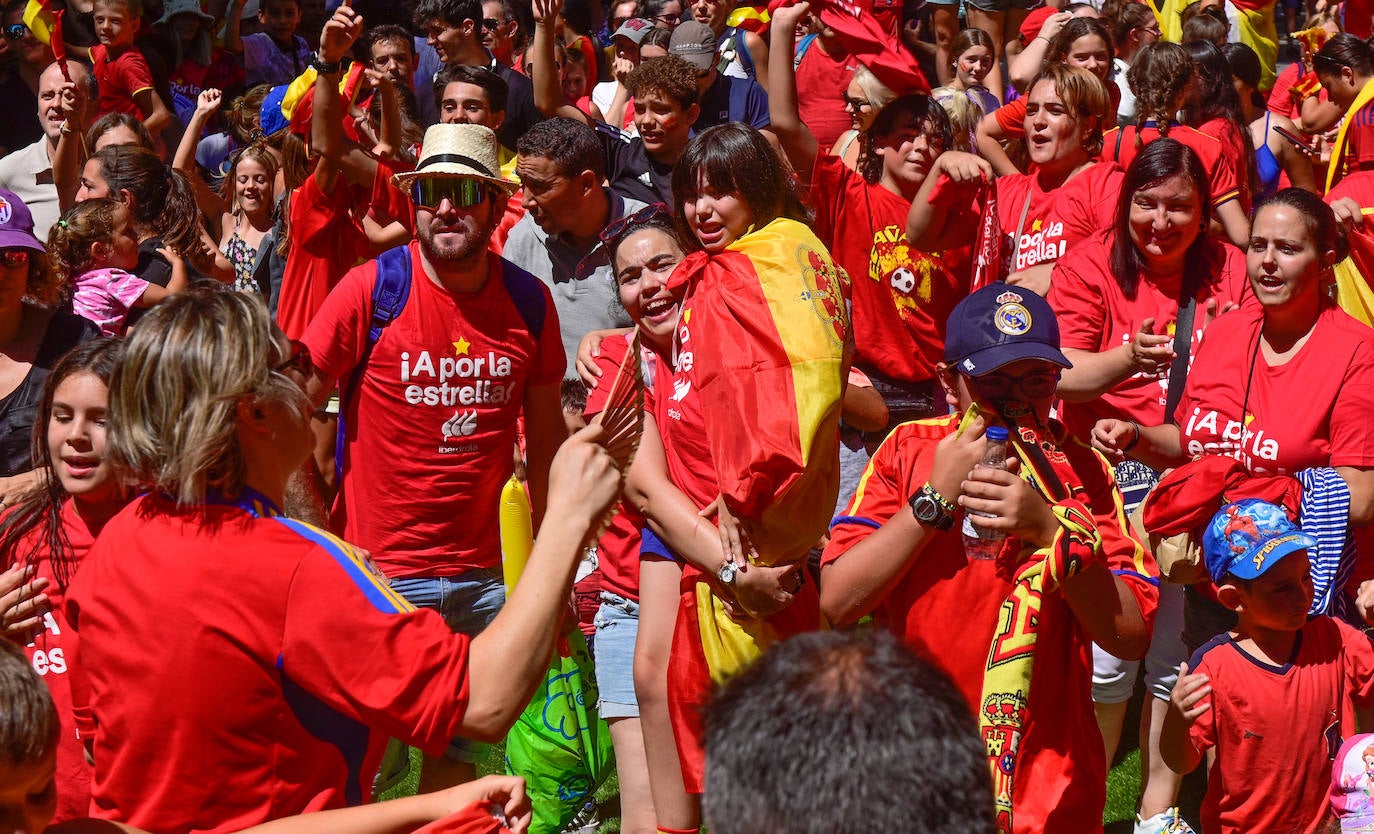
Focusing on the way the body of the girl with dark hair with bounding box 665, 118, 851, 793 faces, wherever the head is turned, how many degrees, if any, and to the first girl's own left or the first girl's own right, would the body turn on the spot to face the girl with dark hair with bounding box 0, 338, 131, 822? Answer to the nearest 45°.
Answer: approximately 45° to the first girl's own right

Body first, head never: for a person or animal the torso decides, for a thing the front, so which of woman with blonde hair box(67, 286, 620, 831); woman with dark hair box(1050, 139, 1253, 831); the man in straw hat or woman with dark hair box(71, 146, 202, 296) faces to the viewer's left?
woman with dark hair box(71, 146, 202, 296)

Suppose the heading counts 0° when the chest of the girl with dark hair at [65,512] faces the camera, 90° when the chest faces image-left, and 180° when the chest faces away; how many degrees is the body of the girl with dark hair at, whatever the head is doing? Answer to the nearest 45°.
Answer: approximately 0°

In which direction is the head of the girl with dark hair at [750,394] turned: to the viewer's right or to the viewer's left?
to the viewer's left

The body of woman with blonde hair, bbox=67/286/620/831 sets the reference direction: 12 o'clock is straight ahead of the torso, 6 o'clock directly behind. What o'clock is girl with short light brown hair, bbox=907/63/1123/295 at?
The girl with short light brown hair is roughly at 12 o'clock from the woman with blonde hair.

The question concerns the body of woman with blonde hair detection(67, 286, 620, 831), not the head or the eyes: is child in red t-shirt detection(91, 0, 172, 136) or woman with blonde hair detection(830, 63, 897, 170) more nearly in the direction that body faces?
the woman with blonde hair

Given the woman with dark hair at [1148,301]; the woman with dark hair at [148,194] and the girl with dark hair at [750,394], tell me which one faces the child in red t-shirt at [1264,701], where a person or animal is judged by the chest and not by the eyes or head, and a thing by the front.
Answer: the woman with dark hair at [1148,301]

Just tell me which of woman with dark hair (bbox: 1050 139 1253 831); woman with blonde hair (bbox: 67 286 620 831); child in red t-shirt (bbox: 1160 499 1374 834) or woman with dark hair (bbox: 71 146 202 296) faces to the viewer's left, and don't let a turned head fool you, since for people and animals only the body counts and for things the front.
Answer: woman with dark hair (bbox: 71 146 202 296)

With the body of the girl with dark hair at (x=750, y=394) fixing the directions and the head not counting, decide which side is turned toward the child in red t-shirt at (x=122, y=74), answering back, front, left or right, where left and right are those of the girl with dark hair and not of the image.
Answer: right

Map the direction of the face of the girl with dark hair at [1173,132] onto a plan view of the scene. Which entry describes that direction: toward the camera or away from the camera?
away from the camera

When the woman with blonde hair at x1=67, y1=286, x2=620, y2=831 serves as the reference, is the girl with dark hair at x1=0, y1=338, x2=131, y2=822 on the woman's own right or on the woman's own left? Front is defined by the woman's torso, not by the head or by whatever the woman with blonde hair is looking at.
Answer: on the woman's own left

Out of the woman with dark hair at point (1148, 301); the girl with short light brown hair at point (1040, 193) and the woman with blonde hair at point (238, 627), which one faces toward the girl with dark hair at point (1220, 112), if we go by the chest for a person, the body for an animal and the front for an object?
the woman with blonde hair
